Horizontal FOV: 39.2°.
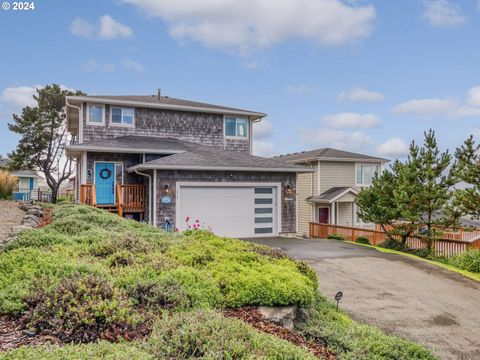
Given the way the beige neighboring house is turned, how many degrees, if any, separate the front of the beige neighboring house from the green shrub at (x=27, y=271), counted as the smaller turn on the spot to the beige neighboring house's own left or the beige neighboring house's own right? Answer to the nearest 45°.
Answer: approximately 45° to the beige neighboring house's own right

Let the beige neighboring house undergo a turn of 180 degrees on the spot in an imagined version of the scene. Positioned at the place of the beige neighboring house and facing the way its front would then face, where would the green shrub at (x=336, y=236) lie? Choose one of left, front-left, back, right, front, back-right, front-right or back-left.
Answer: back-left

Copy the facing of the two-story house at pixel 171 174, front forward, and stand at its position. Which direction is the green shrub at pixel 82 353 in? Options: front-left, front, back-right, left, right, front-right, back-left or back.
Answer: front

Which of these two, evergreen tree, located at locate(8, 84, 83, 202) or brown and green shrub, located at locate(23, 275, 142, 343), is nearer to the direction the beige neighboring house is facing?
the brown and green shrub

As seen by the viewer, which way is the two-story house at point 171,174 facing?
toward the camera

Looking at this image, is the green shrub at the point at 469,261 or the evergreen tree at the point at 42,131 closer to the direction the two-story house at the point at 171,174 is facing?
the green shrub

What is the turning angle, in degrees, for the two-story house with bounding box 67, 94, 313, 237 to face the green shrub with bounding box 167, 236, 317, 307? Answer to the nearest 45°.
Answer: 0° — it already faces it

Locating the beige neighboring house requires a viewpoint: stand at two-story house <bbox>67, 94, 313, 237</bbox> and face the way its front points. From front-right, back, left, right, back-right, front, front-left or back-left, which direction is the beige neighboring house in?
back-left

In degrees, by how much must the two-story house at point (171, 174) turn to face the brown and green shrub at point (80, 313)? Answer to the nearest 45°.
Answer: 0° — it already faces it

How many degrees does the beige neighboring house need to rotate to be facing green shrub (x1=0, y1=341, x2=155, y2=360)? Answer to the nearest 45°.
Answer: approximately 45° to its right

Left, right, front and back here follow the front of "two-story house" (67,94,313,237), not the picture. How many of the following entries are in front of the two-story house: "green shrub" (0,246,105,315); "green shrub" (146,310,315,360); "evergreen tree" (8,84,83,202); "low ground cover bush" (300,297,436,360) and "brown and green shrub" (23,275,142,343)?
4

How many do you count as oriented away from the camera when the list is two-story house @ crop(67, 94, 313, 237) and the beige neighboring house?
0
